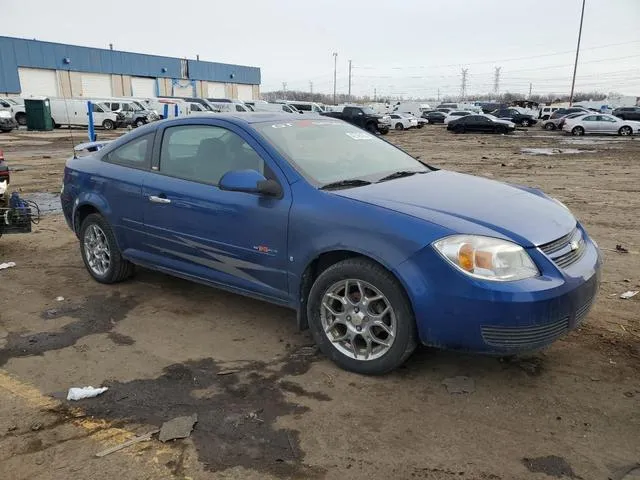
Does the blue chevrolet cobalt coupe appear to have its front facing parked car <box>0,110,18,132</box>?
no

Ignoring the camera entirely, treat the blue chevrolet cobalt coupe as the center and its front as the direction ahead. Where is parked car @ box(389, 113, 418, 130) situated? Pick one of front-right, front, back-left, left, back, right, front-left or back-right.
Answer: back-left

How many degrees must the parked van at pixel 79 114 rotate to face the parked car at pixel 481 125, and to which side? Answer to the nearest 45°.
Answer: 0° — it already faces it

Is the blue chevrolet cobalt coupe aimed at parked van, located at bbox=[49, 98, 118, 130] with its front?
no

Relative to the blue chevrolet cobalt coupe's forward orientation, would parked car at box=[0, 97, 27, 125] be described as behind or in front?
behind

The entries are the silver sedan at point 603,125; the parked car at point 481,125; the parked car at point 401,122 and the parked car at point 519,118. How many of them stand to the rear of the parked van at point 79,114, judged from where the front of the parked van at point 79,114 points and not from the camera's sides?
0

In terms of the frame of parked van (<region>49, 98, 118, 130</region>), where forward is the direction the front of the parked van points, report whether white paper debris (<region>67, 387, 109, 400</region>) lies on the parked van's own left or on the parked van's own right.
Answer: on the parked van's own right

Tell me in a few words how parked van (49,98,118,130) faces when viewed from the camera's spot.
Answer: facing to the right of the viewer

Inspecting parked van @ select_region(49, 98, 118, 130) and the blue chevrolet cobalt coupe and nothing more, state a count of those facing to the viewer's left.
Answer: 0

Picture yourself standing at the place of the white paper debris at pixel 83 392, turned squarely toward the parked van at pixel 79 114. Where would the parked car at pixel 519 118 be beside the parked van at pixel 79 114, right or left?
right

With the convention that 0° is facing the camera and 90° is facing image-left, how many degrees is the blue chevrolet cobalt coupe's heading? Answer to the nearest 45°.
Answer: approximately 315°

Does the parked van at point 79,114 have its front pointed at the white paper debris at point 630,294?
no
